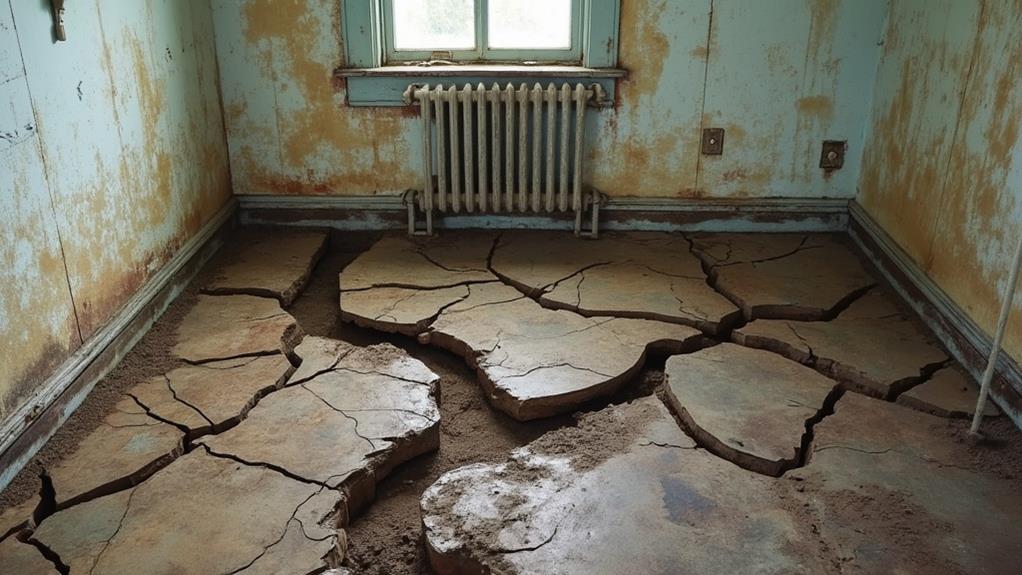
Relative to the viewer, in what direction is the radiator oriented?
toward the camera

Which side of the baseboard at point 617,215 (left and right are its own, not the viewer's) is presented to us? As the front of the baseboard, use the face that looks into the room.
front

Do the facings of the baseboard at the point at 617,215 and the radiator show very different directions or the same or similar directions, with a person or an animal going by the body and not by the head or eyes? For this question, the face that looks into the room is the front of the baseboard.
same or similar directions

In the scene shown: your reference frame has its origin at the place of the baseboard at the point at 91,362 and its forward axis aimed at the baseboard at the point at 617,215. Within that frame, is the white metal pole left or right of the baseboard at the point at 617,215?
right

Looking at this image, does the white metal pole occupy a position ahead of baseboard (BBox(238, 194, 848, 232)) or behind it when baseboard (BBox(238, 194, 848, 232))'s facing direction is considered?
ahead

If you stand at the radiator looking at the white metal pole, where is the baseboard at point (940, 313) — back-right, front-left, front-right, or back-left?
front-left

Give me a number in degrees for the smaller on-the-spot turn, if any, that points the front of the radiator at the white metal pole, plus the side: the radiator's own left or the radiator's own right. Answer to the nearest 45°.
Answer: approximately 45° to the radiator's own left

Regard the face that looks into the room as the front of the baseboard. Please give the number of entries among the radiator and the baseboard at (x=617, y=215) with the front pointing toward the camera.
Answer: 2

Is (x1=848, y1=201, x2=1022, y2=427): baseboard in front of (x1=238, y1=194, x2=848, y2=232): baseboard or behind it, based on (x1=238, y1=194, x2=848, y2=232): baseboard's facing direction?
in front

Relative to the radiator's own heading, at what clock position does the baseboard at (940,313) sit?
The baseboard is roughly at 10 o'clock from the radiator.
